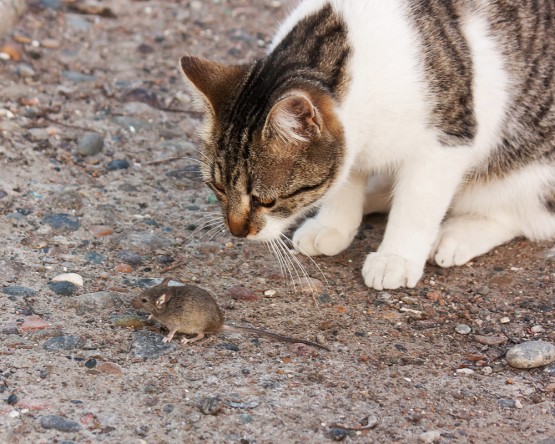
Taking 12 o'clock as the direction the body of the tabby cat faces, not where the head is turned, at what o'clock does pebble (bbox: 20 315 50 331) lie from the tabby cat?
The pebble is roughly at 12 o'clock from the tabby cat.

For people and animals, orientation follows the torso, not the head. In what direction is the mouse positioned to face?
to the viewer's left

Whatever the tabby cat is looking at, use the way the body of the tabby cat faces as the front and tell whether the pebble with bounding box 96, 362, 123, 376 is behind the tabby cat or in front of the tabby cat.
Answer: in front

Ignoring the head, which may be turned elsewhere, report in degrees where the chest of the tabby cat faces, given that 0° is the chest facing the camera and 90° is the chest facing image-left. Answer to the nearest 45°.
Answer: approximately 45°

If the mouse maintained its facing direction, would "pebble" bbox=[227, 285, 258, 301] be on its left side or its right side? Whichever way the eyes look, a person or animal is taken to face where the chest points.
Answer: on its right

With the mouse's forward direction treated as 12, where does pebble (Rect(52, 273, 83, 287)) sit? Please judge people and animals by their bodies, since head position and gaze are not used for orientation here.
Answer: The pebble is roughly at 1 o'clock from the mouse.

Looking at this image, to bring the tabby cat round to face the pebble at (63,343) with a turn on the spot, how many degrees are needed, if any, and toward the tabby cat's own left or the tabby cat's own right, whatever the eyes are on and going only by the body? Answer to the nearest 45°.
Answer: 0° — it already faces it

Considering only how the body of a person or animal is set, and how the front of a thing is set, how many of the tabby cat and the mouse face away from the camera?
0

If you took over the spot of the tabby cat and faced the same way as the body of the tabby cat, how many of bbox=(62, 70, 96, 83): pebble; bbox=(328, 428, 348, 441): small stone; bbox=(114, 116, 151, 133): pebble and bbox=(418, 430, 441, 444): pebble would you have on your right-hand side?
2

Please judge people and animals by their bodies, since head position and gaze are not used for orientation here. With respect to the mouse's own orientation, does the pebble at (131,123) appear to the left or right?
on its right

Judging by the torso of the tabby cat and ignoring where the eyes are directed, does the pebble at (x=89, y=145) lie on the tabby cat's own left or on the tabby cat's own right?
on the tabby cat's own right

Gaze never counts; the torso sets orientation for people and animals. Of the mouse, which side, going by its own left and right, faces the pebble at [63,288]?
front

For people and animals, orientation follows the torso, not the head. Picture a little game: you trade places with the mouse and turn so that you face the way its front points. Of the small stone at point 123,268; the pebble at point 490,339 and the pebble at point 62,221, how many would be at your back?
1

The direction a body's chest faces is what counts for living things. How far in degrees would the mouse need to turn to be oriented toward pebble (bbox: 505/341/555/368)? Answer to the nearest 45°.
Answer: approximately 180°

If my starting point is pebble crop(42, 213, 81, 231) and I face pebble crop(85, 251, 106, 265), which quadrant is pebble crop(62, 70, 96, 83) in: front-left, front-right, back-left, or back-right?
back-left
